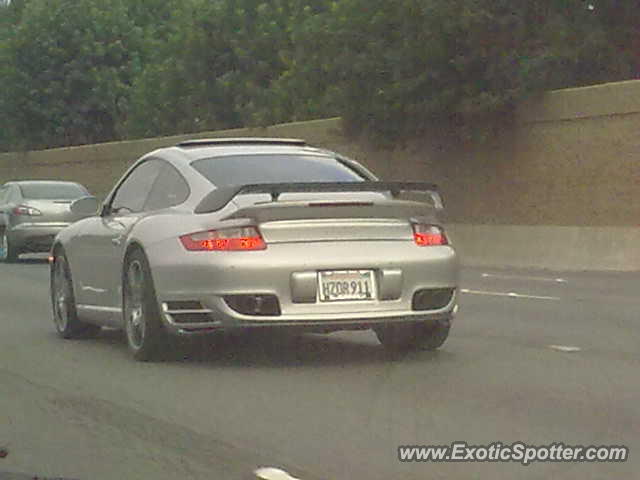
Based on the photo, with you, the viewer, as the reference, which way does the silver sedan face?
facing away from the viewer and to the left of the viewer

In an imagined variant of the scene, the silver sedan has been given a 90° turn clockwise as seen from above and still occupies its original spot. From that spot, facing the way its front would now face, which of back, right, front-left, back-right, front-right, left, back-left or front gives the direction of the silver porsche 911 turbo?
back-right

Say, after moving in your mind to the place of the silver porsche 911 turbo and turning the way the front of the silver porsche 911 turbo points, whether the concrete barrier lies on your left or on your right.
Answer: on your right

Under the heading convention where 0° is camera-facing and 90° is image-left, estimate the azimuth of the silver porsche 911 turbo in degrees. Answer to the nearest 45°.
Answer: approximately 135°
